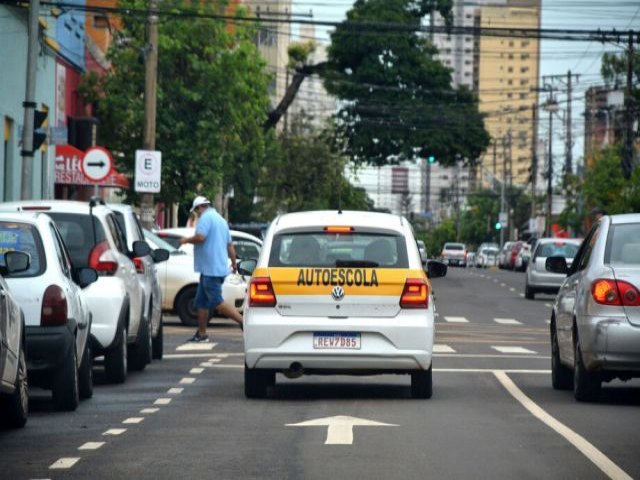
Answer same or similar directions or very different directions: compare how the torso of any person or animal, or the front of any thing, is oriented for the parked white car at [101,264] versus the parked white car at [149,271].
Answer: same or similar directions

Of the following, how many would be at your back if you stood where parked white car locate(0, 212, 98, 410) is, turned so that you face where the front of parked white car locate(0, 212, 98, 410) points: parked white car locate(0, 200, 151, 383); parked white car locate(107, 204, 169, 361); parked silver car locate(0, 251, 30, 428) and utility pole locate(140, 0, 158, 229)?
1

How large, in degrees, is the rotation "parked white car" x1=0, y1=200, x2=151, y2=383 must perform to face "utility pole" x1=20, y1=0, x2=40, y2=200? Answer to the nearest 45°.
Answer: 0° — it already faces it

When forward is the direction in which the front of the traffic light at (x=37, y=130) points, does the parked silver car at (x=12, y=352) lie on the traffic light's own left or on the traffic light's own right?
on the traffic light's own right

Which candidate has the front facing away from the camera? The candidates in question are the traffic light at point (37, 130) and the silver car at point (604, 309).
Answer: the silver car

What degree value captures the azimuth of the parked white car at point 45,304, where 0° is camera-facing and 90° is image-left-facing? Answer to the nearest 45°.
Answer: approximately 180°

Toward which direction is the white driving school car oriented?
away from the camera

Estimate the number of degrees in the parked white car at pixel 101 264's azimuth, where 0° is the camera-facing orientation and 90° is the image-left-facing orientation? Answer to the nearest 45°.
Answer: approximately 180°

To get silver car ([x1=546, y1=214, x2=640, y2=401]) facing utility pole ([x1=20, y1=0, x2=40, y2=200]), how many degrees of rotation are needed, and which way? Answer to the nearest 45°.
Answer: approximately 45° to its left

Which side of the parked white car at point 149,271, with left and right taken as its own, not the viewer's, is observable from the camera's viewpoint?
back

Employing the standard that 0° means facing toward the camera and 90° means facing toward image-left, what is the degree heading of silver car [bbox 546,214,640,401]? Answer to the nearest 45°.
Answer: approximately 180°
